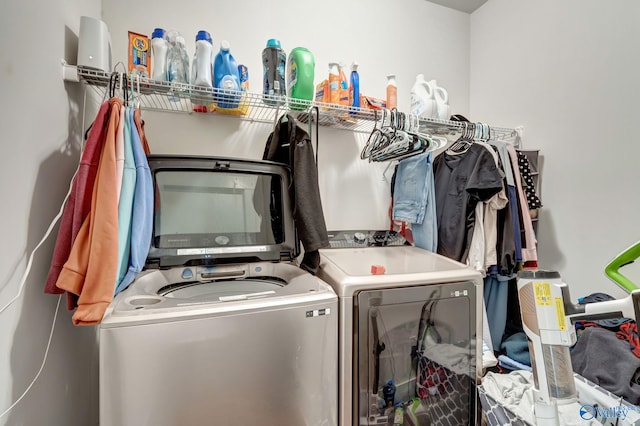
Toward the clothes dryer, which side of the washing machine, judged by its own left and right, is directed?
left

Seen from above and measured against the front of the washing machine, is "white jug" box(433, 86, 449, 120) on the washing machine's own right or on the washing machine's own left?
on the washing machine's own left

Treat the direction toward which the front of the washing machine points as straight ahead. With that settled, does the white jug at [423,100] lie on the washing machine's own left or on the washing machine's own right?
on the washing machine's own left

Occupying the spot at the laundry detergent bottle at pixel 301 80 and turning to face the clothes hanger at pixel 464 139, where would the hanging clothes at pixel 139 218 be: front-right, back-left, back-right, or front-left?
back-right

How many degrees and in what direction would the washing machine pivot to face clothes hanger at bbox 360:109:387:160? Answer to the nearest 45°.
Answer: approximately 135° to its left

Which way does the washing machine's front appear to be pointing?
toward the camera
